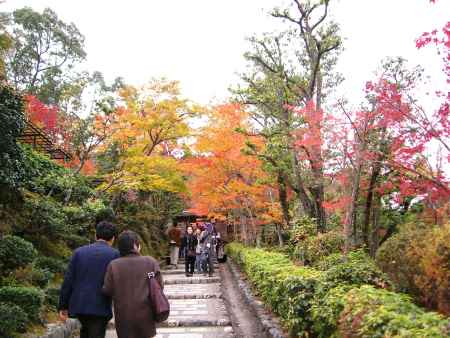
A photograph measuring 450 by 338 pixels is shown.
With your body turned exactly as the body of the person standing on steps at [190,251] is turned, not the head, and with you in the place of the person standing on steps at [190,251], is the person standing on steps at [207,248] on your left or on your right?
on your left

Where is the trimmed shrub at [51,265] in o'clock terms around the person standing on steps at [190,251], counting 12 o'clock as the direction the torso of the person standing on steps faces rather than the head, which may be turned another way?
The trimmed shrub is roughly at 1 o'clock from the person standing on steps.

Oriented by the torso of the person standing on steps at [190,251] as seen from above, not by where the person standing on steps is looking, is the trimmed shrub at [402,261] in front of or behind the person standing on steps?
in front

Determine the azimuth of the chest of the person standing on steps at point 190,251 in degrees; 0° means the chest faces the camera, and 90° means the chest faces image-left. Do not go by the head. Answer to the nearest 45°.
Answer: approximately 0°
